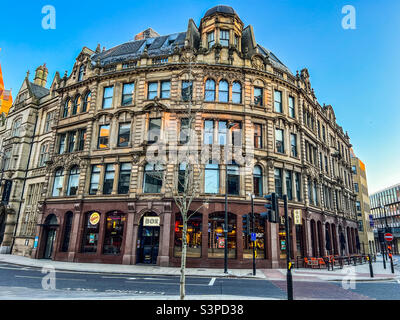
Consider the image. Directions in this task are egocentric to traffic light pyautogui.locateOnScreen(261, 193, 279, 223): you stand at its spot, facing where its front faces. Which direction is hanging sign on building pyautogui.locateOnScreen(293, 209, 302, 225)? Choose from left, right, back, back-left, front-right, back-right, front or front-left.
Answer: right

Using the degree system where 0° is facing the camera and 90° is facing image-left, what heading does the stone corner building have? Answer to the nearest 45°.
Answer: approximately 0°

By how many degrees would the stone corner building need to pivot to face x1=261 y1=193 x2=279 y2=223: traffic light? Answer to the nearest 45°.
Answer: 0° — it already faces it
